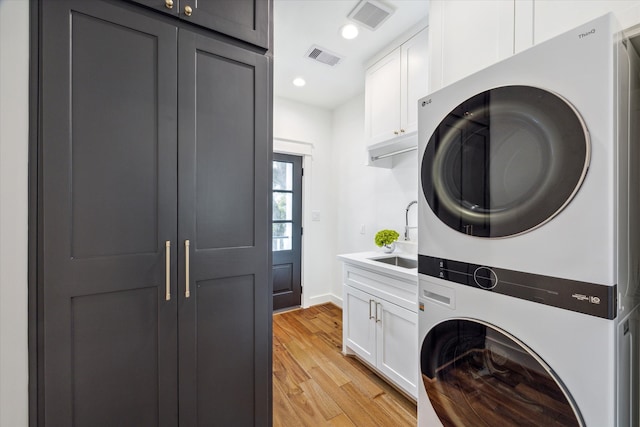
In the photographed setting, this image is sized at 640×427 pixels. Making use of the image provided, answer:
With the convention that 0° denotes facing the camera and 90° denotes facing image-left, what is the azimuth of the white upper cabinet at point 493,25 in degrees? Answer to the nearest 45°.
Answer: approximately 45°

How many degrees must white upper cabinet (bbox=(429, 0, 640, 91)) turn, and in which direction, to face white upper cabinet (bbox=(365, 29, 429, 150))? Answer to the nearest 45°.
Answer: approximately 90° to its right

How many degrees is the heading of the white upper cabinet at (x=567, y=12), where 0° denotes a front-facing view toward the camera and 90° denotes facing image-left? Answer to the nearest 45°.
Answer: approximately 45°

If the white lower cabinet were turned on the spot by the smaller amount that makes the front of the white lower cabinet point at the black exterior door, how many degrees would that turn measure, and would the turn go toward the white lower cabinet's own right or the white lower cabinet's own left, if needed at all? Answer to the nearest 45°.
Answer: approximately 90° to the white lower cabinet's own right

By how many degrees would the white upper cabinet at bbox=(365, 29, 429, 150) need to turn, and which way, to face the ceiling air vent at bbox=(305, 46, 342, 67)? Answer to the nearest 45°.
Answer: approximately 45° to its right
